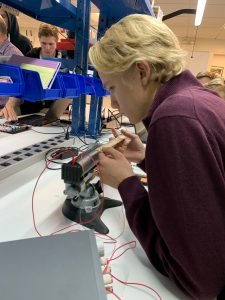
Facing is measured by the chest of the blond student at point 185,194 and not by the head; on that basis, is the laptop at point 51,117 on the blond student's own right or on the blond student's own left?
on the blond student's own right

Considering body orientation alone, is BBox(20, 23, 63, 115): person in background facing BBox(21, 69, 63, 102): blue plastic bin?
yes

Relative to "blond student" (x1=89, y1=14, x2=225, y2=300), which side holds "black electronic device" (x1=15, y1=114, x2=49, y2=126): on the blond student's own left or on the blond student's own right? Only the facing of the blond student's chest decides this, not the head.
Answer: on the blond student's own right

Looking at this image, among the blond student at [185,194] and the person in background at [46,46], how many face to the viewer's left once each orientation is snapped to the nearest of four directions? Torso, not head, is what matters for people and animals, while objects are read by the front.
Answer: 1

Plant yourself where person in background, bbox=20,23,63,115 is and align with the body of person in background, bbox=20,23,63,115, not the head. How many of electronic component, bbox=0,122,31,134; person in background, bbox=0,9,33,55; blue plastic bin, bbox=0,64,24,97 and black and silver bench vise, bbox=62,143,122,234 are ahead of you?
3

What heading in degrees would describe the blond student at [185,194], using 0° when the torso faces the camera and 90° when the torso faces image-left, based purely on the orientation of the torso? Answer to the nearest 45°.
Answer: approximately 90°

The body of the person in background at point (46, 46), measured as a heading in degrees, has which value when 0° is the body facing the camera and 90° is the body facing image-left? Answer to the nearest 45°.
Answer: approximately 0°

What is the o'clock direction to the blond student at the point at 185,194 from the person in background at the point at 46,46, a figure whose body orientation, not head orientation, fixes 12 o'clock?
The blond student is roughly at 12 o'clock from the person in background.

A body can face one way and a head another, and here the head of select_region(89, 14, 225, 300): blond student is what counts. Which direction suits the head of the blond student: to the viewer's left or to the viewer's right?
to the viewer's left

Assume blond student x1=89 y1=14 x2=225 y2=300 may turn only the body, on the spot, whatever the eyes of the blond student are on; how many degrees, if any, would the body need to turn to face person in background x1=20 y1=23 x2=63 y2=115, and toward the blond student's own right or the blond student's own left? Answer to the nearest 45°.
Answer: approximately 45° to the blond student's own right
